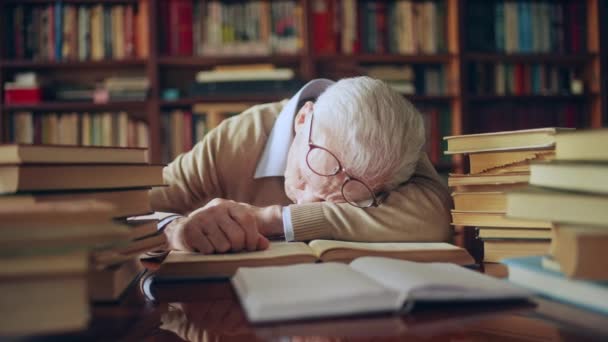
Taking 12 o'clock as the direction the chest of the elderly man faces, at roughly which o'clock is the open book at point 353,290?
The open book is roughly at 12 o'clock from the elderly man.

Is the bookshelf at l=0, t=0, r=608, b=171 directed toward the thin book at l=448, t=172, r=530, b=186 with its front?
yes

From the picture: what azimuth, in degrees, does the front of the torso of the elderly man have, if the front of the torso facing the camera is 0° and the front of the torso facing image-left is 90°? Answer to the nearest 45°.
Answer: approximately 0°

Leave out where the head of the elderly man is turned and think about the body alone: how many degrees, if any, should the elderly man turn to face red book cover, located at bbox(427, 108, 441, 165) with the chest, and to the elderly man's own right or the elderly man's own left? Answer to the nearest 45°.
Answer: approximately 180°
